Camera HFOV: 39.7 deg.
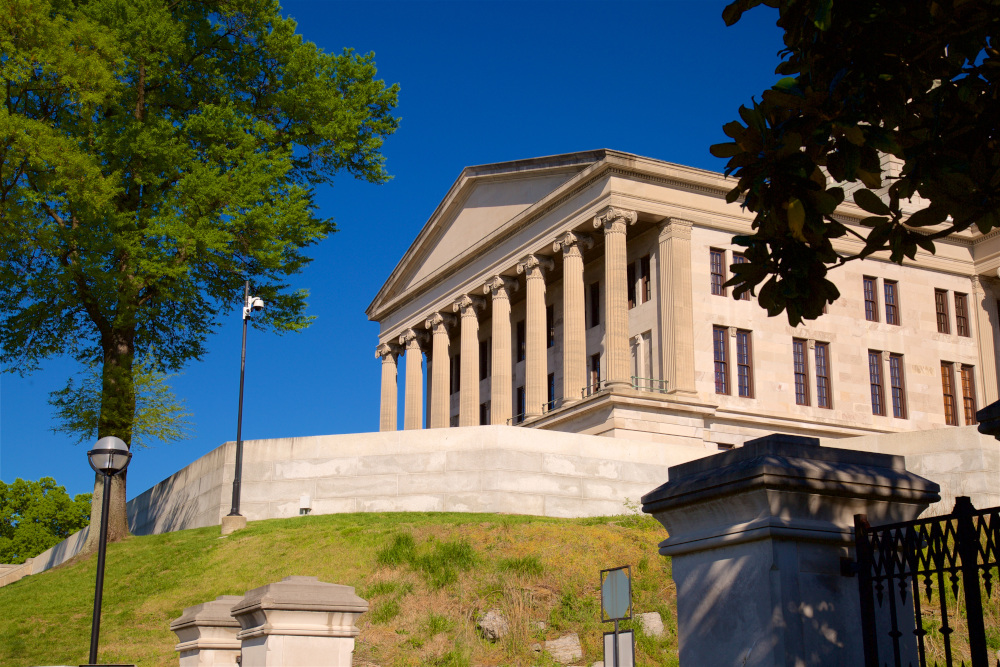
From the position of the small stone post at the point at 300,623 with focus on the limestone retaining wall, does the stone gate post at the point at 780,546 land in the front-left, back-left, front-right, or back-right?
back-right

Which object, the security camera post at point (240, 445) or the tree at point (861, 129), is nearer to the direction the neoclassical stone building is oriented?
the security camera post

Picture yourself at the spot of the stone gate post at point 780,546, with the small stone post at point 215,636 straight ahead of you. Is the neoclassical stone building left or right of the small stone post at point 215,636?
right

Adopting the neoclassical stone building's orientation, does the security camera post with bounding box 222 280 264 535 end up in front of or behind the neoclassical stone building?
in front

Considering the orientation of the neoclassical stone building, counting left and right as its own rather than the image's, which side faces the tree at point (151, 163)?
front

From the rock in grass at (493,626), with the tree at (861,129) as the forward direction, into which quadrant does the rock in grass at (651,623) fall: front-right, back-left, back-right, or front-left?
front-left

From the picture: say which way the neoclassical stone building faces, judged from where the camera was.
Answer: facing the viewer and to the left of the viewer

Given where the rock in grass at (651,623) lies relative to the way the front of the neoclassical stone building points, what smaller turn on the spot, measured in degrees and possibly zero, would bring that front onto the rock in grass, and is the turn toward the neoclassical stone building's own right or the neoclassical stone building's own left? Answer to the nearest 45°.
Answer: approximately 45° to the neoclassical stone building's own left

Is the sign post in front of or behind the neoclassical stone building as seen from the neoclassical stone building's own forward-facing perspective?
in front

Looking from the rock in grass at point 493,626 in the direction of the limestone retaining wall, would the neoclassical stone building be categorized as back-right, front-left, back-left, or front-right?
front-right

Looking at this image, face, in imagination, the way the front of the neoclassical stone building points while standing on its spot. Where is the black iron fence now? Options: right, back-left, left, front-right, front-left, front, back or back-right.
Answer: front-left

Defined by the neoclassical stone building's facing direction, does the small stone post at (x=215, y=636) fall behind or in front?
in front
